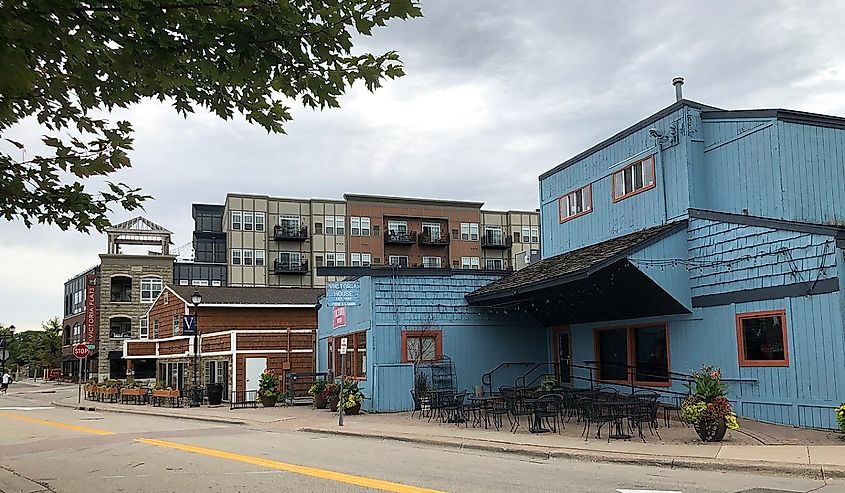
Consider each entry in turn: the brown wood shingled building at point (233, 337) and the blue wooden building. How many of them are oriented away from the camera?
0

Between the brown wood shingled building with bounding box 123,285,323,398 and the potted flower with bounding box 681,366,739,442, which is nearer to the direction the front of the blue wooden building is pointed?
the potted flower

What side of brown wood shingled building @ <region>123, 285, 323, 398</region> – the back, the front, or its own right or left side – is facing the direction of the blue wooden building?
left

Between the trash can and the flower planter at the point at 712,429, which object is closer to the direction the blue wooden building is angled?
the flower planter

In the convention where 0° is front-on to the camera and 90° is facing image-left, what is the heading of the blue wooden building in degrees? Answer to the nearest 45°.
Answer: approximately 45°

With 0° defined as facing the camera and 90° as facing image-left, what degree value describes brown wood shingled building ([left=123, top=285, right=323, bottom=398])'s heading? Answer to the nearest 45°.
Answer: approximately 45°

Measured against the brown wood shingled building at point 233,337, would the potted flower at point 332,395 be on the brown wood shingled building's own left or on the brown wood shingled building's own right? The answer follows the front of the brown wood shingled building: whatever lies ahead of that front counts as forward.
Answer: on the brown wood shingled building's own left

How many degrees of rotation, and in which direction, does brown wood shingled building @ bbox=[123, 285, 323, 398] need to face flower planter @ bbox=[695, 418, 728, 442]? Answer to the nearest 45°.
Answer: approximately 45° to its left

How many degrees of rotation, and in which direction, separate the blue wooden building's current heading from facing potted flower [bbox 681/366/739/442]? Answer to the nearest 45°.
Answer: approximately 45° to its left

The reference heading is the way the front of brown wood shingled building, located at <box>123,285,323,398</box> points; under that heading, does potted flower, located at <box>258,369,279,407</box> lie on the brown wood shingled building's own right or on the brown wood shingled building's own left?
on the brown wood shingled building's own left

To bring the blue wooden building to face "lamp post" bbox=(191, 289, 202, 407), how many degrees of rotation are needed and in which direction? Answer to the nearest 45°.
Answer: approximately 90° to its right

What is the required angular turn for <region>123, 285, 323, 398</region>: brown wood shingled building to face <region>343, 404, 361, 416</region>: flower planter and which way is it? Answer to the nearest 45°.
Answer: approximately 45° to its left
